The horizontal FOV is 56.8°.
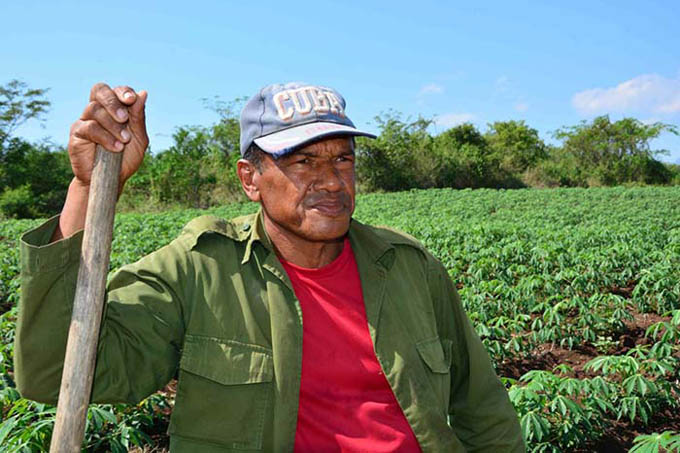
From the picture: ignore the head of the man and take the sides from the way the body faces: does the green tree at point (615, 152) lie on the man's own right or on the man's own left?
on the man's own left

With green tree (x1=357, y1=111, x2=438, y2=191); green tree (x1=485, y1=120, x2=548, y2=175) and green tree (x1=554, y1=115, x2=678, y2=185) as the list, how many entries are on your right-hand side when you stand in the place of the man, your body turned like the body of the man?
0

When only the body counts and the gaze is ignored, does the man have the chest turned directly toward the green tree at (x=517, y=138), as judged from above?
no

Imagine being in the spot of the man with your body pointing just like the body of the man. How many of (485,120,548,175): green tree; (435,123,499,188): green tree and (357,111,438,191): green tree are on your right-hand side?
0

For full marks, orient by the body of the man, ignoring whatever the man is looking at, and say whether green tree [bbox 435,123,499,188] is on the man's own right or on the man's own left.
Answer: on the man's own left

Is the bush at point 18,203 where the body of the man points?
no

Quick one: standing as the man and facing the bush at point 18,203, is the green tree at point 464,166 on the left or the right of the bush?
right

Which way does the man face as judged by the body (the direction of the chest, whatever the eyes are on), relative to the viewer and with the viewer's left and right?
facing the viewer and to the right of the viewer

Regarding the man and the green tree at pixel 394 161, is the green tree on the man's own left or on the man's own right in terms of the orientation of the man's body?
on the man's own left

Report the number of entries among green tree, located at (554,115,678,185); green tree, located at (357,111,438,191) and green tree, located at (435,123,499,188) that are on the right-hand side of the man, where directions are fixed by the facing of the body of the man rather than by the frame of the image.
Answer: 0
